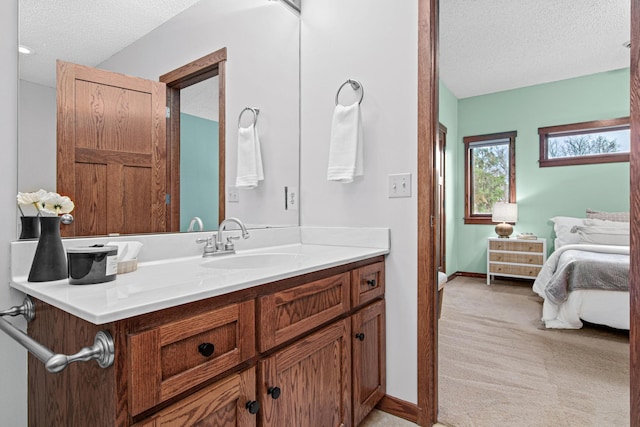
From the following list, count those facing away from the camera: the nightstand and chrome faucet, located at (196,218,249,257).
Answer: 0

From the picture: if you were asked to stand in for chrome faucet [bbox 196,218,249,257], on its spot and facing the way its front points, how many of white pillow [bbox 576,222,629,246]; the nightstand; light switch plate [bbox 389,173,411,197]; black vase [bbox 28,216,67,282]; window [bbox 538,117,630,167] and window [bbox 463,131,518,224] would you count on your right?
1

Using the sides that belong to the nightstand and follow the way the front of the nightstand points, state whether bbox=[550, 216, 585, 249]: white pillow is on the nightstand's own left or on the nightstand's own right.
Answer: on the nightstand's own left

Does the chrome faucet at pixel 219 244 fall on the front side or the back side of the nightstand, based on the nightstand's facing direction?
on the front side

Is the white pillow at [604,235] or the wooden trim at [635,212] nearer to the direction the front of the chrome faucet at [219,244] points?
the wooden trim

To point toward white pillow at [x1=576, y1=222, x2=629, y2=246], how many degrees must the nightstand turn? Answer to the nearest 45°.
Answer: approximately 45° to its left

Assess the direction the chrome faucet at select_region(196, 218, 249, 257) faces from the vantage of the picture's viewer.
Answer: facing the viewer and to the right of the viewer

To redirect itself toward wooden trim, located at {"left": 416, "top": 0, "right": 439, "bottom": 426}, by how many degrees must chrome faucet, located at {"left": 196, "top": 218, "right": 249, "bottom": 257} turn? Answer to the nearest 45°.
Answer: approximately 45° to its left

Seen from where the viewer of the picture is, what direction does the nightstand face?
facing the viewer

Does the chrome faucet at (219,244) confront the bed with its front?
no

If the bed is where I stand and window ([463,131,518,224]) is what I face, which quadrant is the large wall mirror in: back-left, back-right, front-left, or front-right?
back-left

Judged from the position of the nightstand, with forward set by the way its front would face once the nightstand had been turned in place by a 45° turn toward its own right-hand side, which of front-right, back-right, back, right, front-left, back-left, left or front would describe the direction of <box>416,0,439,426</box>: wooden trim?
front-left

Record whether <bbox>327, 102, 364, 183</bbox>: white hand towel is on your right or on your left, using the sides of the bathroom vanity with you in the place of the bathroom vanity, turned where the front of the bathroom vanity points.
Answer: on your left

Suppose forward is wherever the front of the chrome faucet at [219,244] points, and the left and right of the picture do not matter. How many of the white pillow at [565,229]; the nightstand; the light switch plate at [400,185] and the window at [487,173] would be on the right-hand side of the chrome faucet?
0

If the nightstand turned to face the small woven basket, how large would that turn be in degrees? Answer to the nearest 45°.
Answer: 0° — it already faces it

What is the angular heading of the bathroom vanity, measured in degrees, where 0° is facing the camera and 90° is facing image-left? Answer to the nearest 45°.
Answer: approximately 315°
